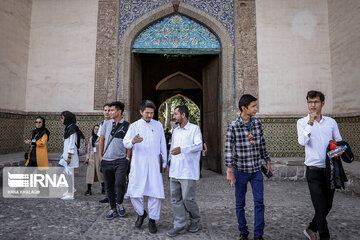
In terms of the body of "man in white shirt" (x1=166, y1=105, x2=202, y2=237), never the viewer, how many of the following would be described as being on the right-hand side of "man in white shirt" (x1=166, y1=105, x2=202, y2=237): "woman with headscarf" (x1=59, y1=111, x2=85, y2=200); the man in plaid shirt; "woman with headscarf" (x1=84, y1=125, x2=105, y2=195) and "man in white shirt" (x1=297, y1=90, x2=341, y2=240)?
2

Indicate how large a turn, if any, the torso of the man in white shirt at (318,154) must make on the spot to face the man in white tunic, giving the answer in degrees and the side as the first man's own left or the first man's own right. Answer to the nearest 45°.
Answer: approximately 90° to the first man's own right

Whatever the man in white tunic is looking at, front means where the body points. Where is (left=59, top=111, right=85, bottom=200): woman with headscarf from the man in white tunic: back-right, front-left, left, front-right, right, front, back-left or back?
back-right

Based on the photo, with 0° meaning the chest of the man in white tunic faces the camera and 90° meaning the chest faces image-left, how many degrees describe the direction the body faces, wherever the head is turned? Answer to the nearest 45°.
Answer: approximately 0°

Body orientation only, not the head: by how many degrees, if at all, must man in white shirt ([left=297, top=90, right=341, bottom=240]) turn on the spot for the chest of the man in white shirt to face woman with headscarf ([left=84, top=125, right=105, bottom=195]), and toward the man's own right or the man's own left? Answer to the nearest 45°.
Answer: approximately 90° to the man's own right

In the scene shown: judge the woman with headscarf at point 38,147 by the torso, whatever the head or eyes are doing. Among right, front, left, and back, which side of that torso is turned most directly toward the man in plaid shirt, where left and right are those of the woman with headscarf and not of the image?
left

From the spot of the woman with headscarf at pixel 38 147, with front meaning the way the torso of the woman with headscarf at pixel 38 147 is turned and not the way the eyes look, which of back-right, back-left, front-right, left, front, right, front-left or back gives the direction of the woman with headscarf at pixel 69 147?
left

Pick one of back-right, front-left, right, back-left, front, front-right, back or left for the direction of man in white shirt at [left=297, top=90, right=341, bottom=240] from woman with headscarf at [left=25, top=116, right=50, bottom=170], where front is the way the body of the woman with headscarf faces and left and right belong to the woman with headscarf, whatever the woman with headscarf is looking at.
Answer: left

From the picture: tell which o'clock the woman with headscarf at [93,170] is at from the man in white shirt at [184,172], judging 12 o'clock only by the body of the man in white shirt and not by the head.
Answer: The woman with headscarf is roughly at 3 o'clock from the man in white shirt.

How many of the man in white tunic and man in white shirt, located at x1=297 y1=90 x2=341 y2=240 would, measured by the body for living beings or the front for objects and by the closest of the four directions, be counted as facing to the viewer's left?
0

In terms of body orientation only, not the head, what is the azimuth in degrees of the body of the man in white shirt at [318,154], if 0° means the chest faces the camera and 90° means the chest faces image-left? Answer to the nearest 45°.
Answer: approximately 0°
